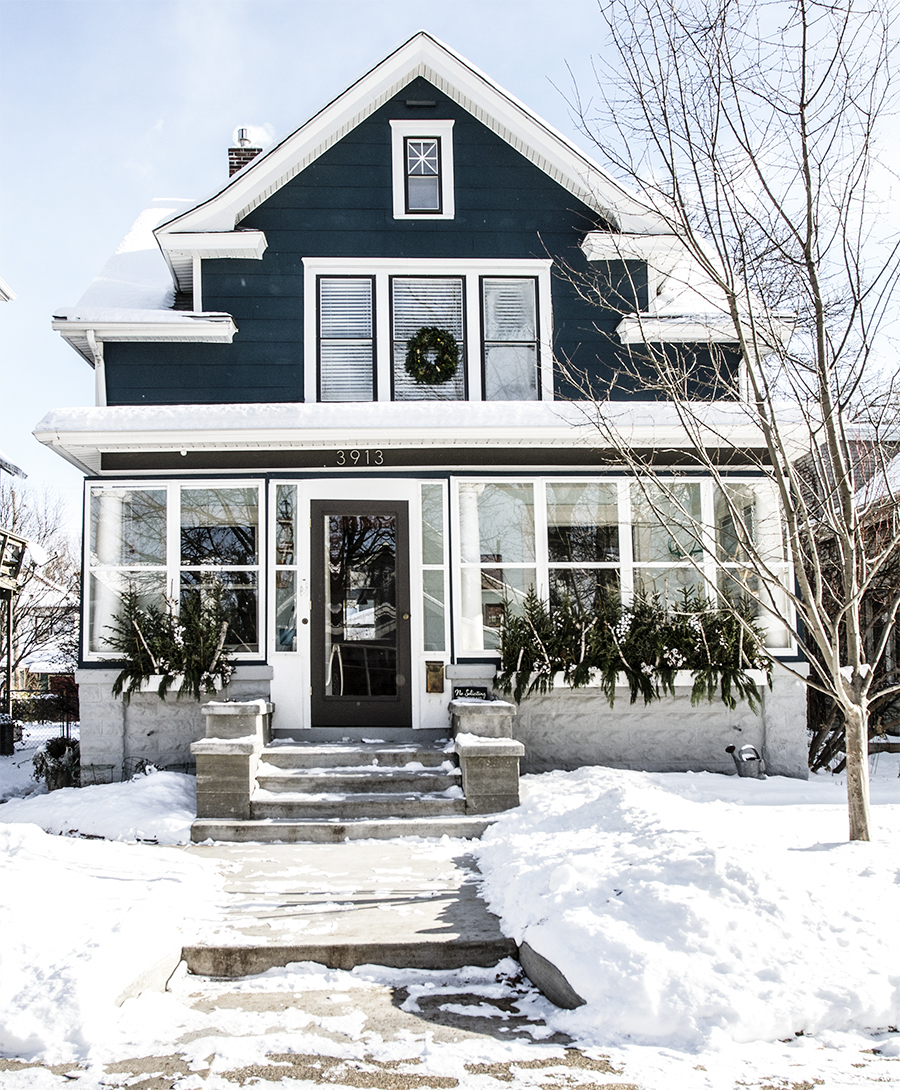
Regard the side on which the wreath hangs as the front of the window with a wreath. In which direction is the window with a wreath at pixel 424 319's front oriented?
toward the camera

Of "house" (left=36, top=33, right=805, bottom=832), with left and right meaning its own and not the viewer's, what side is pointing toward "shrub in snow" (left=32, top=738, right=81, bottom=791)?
right

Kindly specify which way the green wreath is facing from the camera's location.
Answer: facing the viewer

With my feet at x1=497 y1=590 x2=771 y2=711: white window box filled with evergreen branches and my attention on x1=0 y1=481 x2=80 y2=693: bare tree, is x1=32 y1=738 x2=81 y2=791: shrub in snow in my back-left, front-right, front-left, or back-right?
front-left
